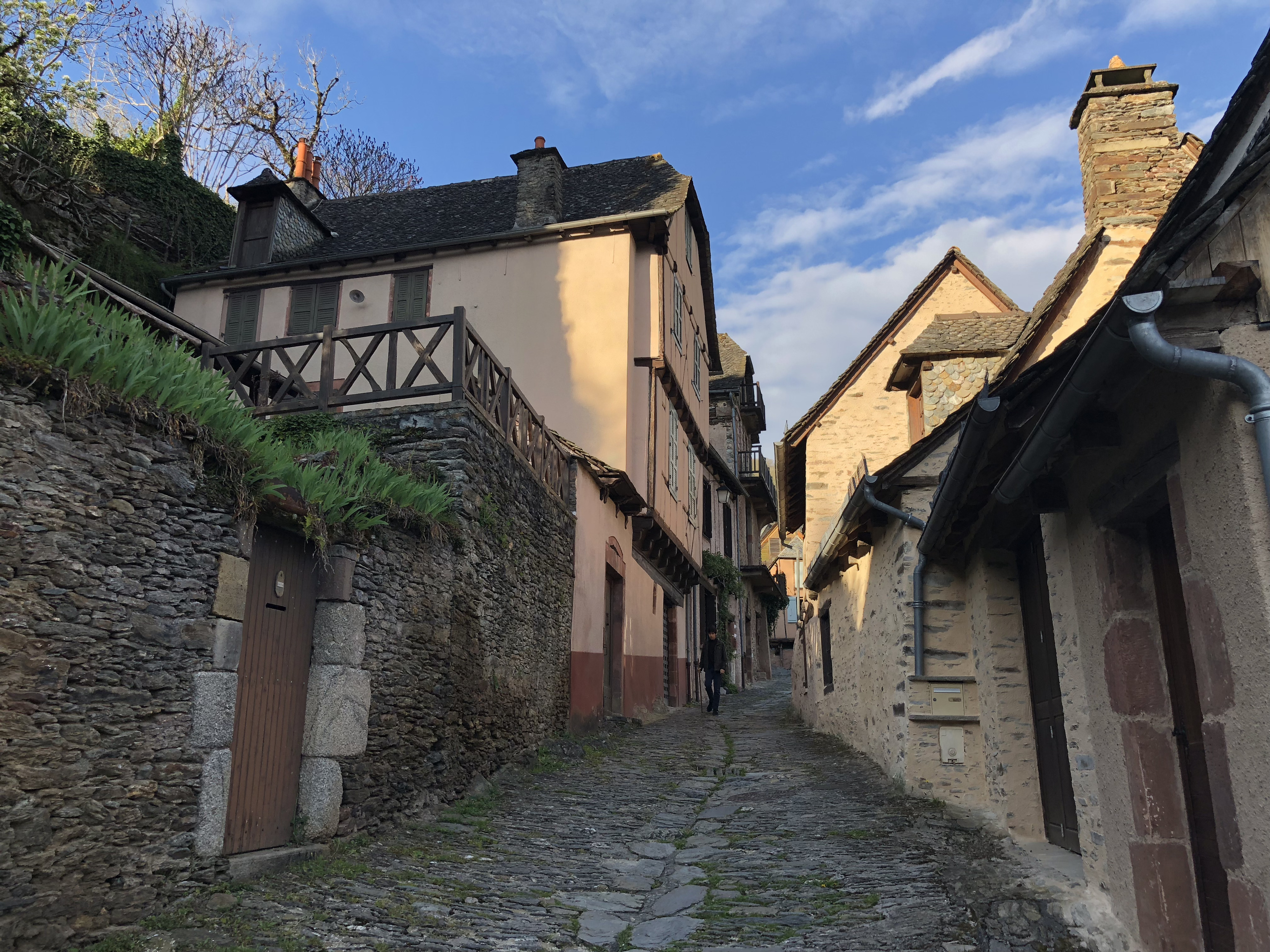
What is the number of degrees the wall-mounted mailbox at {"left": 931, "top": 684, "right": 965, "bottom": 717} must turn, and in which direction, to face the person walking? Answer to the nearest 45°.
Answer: approximately 135° to its right

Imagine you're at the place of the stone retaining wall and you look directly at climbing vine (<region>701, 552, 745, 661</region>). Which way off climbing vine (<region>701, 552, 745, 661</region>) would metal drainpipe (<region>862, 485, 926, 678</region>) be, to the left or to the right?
right

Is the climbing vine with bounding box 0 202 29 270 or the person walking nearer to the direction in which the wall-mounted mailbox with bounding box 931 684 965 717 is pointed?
the climbing vine
